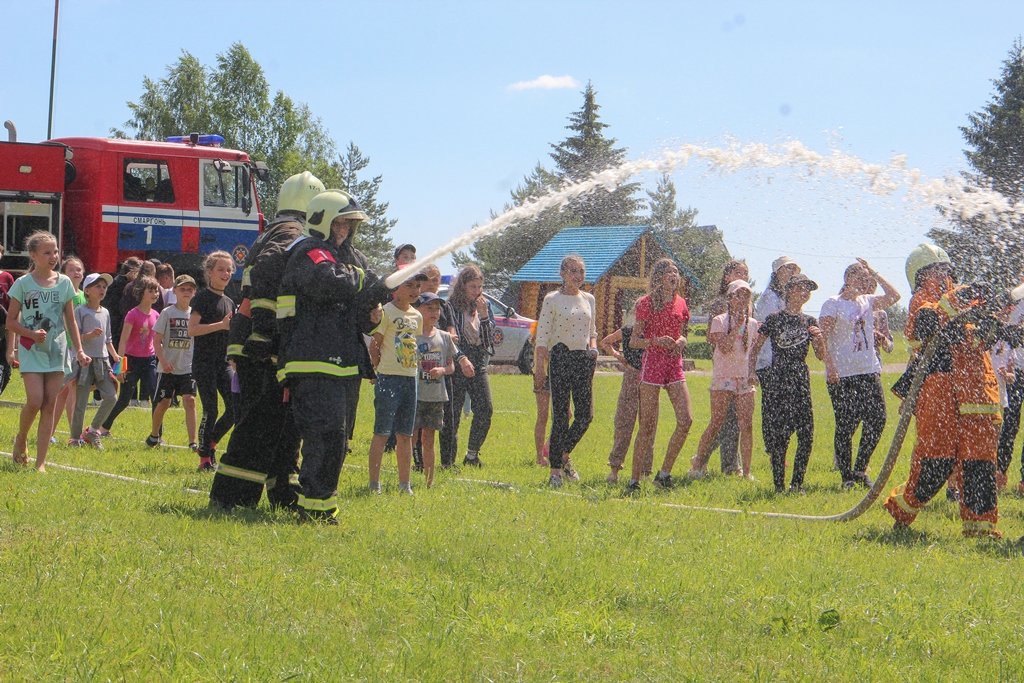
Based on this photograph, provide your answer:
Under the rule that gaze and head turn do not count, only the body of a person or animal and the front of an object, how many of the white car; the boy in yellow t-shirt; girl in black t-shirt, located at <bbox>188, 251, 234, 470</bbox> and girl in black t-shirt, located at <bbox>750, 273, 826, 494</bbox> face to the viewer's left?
0

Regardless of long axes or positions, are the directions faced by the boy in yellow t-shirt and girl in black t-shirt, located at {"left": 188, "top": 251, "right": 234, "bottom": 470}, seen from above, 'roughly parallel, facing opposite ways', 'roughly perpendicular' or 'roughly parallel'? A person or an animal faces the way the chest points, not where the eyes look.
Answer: roughly parallel

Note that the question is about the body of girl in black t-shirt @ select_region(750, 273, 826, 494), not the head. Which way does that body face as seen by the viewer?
toward the camera

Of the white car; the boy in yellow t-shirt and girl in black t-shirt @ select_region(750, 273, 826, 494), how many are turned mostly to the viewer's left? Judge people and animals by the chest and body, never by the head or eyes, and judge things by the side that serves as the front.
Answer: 0

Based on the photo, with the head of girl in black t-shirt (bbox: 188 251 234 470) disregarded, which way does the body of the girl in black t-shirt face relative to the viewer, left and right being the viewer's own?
facing the viewer and to the right of the viewer

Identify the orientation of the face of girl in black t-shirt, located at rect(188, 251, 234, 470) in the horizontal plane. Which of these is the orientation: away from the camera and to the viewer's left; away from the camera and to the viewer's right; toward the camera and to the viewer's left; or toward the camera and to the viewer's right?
toward the camera and to the viewer's right

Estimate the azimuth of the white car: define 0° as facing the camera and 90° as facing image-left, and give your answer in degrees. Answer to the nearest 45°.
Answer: approximately 315°

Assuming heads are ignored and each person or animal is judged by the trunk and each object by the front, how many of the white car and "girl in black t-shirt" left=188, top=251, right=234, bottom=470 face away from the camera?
0
